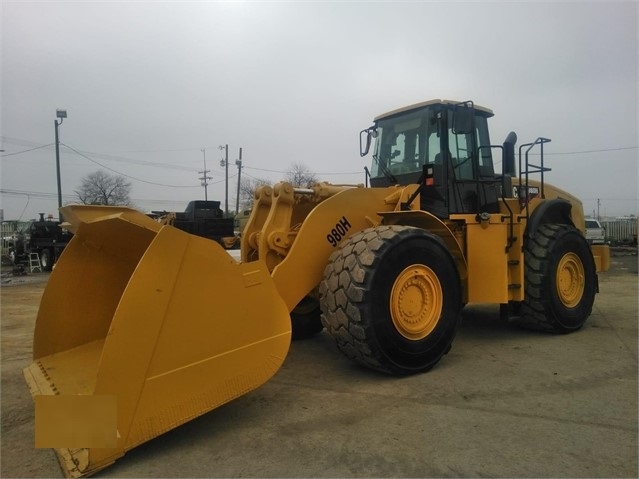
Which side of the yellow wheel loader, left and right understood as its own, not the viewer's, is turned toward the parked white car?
back

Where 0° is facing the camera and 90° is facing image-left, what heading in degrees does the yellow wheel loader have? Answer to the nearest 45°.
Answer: approximately 45°
